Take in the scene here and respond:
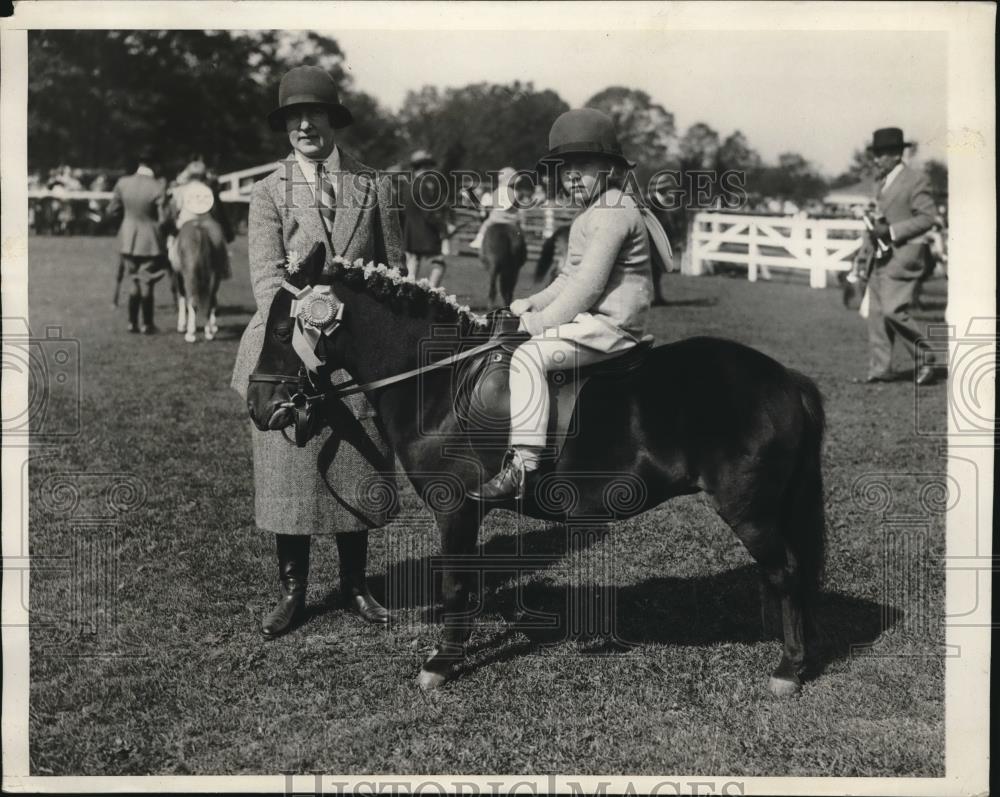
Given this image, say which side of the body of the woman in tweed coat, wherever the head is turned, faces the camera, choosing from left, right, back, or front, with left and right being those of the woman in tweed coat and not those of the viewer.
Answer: front

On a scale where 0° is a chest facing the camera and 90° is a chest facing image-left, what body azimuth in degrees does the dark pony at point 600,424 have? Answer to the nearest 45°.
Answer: approximately 90°

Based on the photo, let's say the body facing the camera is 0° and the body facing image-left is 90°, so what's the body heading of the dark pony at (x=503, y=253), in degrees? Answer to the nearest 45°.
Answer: approximately 180°

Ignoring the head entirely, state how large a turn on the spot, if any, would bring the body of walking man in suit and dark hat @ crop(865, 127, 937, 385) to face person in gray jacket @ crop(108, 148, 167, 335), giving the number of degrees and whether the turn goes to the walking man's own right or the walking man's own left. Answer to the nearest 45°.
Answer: approximately 45° to the walking man's own right

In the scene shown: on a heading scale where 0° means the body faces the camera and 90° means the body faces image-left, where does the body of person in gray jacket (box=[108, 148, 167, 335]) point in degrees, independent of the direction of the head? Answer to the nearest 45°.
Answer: approximately 180°

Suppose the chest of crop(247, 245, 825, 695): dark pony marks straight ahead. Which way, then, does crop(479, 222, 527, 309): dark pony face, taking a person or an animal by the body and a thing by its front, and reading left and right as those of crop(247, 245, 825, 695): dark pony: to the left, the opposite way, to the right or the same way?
to the right

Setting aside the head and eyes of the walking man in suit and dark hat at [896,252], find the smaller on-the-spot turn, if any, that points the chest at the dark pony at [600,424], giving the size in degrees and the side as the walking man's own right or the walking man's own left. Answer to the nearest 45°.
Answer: approximately 45° to the walking man's own left

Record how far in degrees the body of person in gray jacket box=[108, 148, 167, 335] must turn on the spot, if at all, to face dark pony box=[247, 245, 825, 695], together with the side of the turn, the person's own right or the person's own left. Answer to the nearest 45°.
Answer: approximately 180°

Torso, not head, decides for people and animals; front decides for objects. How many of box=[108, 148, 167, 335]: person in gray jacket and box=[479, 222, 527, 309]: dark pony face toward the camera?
0

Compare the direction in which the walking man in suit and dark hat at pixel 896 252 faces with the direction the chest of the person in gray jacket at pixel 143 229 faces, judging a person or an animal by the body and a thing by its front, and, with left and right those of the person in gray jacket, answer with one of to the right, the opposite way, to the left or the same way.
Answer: to the left
